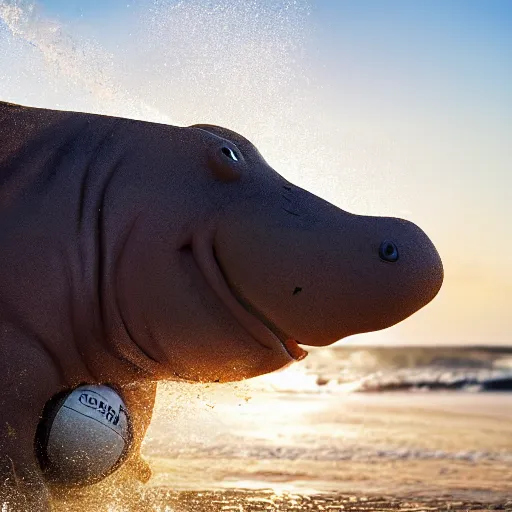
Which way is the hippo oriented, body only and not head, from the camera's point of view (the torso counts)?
to the viewer's right
